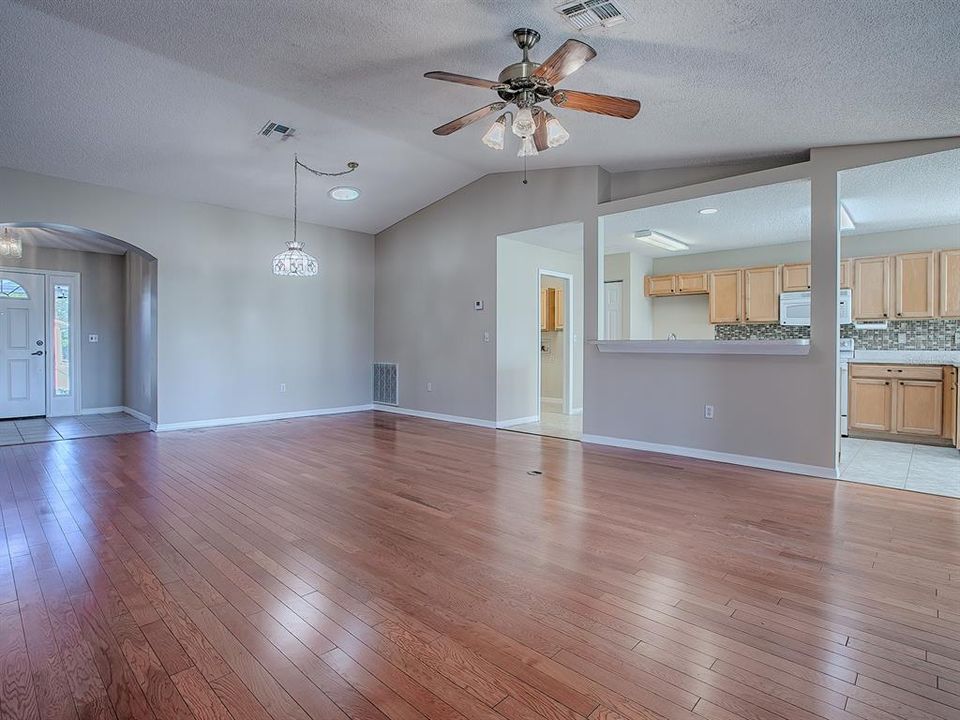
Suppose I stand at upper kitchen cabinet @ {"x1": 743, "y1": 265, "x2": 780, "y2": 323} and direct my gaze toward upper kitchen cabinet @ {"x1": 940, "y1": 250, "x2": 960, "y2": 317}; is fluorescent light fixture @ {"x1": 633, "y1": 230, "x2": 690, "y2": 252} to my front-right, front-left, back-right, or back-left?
back-right

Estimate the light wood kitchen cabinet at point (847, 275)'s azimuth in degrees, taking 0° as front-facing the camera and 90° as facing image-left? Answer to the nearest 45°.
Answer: approximately 45°

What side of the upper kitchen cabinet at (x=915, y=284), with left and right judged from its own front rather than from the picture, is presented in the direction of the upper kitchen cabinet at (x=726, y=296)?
right

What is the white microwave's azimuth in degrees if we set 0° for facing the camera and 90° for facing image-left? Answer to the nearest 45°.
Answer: approximately 0°

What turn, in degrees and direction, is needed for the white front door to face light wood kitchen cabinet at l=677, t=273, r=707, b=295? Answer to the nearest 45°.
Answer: approximately 45° to its left

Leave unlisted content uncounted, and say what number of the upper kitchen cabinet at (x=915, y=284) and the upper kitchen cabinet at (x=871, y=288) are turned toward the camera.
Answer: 2

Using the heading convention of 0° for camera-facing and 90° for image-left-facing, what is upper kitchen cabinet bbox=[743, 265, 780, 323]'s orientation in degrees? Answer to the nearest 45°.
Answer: approximately 0°

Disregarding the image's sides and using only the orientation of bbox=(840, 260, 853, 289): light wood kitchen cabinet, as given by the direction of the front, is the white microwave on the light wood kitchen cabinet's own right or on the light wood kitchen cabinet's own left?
on the light wood kitchen cabinet's own right
